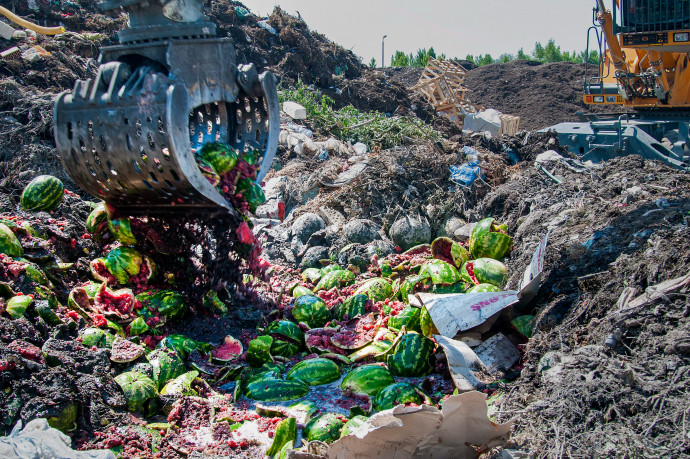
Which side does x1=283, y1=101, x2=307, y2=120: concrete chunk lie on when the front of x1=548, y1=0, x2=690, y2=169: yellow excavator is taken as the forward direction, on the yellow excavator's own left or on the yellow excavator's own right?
on the yellow excavator's own right

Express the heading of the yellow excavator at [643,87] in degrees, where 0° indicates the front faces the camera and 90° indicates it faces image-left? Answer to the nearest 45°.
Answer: approximately 45°

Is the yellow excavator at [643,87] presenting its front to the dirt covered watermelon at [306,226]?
yes

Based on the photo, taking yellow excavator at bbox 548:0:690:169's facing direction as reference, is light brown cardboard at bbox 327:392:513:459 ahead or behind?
ahead

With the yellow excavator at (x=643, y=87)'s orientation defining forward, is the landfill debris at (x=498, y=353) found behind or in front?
in front

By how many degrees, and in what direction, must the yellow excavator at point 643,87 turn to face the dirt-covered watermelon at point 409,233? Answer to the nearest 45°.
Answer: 0° — it already faces it

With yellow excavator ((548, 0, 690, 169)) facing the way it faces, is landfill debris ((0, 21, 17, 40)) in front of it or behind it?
in front

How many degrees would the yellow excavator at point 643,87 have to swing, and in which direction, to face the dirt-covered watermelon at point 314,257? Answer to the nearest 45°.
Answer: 0° — it already faces it

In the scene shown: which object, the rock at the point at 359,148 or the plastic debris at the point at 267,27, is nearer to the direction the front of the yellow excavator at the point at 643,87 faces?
the rock

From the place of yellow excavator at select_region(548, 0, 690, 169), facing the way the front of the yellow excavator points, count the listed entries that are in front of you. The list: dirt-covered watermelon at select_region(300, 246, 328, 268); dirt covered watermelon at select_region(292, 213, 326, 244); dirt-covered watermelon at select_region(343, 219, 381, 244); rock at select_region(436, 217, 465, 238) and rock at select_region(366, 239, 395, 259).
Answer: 5
